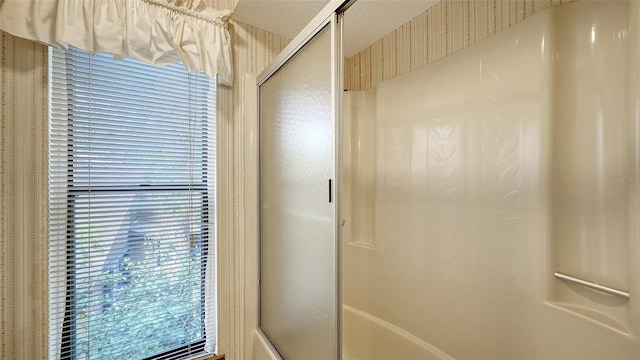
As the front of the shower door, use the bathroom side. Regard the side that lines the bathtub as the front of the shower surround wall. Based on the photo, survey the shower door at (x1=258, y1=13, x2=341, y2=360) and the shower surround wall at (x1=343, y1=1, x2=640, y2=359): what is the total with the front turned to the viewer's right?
0

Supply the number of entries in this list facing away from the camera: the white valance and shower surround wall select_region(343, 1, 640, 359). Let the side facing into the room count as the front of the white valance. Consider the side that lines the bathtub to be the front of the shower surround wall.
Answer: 0

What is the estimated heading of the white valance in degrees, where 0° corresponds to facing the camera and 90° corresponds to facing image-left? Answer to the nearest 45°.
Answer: approximately 315°

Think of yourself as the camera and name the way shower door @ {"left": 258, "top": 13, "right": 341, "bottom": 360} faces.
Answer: facing the viewer and to the left of the viewer
